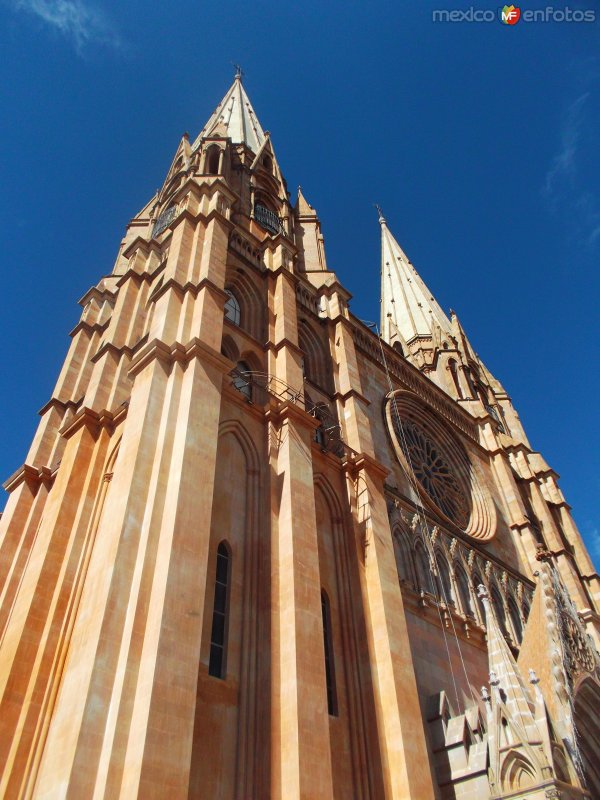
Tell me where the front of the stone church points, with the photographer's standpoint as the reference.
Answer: facing the viewer and to the right of the viewer
